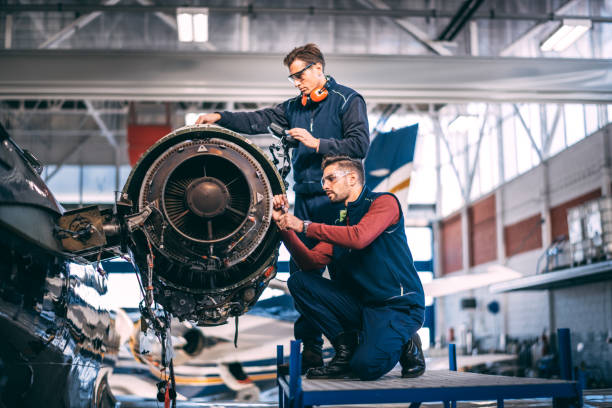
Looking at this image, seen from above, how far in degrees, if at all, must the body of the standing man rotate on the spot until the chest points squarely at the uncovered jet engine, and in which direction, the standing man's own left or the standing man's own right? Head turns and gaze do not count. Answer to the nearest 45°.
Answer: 0° — they already face it

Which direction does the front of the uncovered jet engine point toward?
toward the camera

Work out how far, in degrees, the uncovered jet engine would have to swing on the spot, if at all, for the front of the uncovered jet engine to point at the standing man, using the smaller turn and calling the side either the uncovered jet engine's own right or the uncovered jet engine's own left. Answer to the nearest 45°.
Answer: approximately 135° to the uncovered jet engine's own left

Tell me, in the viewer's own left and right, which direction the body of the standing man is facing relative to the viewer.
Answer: facing the viewer and to the left of the viewer

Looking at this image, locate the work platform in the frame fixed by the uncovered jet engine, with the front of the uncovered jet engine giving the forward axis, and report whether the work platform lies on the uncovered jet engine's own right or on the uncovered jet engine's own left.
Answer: on the uncovered jet engine's own left
